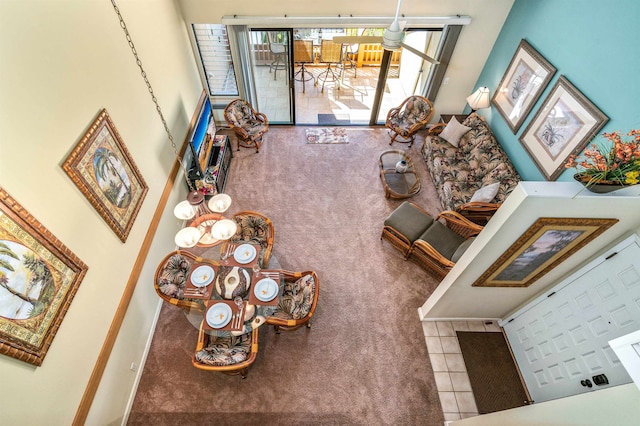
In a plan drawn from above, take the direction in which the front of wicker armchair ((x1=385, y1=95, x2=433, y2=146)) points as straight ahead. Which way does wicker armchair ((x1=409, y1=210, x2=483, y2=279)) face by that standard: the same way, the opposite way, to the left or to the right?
to the right

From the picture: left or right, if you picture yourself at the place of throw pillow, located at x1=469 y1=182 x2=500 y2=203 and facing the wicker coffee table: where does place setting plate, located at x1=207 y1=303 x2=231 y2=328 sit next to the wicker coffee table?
left

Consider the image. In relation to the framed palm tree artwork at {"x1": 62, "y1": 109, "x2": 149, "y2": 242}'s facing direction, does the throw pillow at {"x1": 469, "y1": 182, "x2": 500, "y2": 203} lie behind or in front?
in front

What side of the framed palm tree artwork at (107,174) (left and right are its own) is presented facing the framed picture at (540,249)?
front

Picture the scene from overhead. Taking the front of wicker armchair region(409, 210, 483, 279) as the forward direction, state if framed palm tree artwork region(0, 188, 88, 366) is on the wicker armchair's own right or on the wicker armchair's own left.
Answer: on the wicker armchair's own left

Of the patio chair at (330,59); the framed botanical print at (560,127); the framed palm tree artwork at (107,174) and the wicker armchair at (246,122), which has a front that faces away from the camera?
the patio chair

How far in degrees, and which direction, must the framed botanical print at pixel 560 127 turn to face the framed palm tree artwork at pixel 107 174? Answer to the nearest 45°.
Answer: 0° — it already faces it

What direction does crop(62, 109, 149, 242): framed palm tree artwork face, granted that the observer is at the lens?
facing the viewer and to the right of the viewer

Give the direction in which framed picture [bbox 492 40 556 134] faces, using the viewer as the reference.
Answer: facing the viewer and to the left of the viewer

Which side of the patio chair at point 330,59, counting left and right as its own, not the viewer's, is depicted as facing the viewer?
back

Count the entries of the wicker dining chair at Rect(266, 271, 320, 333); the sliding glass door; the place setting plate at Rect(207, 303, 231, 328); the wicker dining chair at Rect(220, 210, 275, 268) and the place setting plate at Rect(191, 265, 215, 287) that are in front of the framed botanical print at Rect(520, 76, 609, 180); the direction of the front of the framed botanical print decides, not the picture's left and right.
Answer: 5
